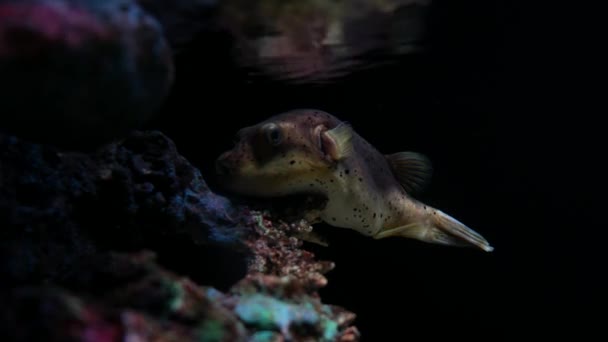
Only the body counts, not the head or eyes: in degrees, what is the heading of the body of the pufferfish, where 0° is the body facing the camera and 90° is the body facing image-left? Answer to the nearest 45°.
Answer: approximately 90°

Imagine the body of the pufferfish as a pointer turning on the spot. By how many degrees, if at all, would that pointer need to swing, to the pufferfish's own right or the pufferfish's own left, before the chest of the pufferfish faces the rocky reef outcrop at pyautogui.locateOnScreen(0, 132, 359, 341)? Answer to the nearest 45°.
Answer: approximately 45° to the pufferfish's own left
